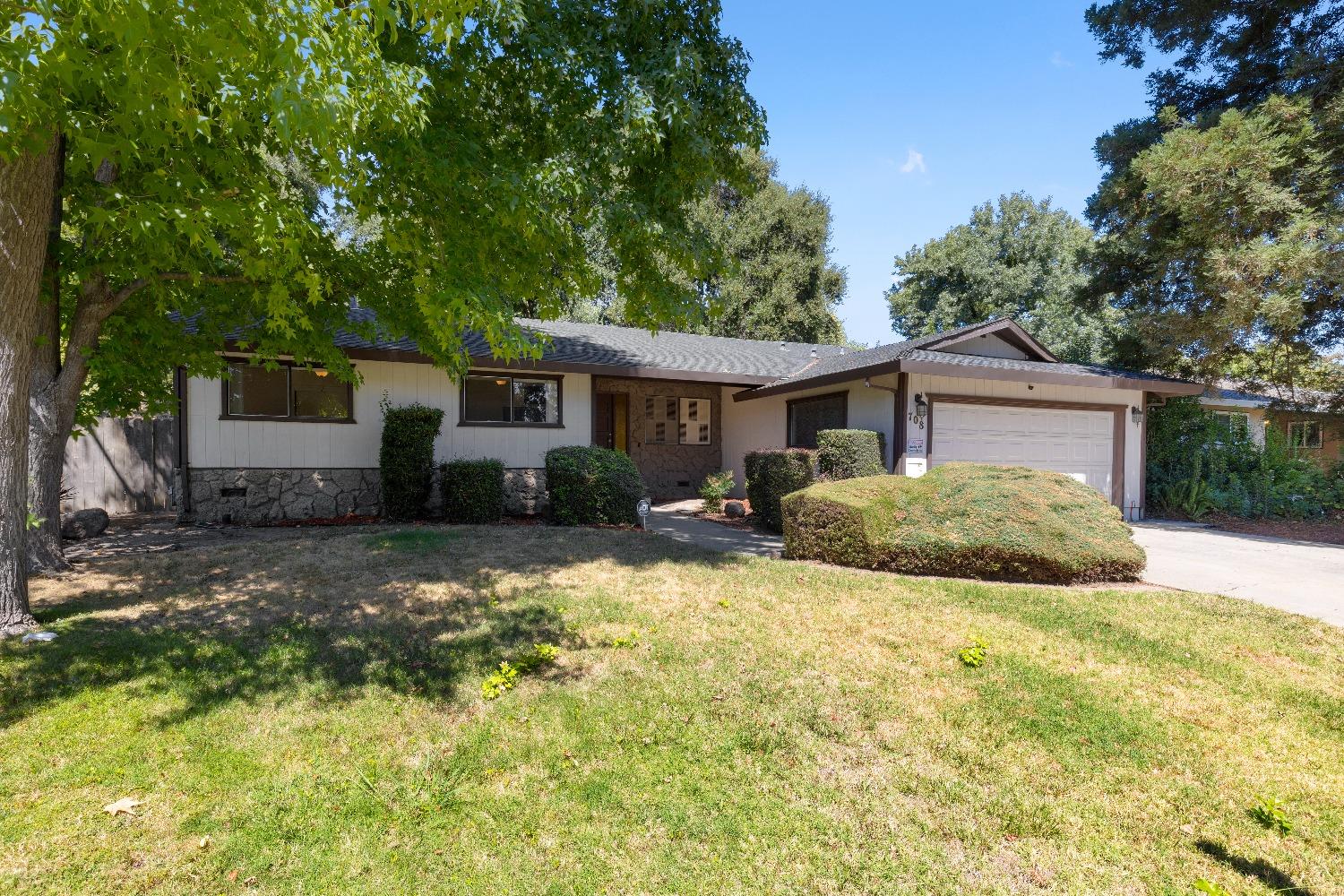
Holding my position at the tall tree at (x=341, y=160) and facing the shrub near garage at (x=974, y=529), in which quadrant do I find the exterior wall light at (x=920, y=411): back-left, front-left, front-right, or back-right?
front-left

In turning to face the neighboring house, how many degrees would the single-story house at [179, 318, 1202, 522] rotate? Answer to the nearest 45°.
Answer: approximately 90° to its left

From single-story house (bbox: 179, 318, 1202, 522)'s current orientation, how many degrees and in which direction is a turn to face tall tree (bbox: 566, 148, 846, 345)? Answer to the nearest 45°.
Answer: approximately 180°

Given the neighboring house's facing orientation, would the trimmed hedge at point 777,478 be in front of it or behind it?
in front

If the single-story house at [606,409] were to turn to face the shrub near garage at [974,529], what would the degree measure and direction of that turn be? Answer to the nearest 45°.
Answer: approximately 45° to its left

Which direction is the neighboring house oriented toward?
toward the camera

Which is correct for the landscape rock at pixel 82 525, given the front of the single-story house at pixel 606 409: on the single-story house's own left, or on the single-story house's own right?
on the single-story house's own right

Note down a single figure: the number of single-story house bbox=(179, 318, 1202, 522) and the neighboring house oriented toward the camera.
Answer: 2

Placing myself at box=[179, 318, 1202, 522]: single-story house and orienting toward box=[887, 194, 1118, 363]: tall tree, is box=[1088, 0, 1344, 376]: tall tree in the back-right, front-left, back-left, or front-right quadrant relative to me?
front-right

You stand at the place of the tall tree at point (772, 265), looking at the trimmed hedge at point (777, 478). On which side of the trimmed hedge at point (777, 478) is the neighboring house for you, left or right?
left

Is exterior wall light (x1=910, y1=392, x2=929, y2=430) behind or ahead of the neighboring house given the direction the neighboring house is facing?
ahead

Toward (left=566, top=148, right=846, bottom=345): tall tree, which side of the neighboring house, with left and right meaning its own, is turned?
right

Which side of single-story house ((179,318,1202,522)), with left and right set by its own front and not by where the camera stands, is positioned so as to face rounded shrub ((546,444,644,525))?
front

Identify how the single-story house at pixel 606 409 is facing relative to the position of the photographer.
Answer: facing the viewer
